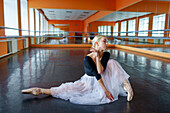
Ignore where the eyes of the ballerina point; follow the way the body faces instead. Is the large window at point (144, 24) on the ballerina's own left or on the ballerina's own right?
on the ballerina's own left

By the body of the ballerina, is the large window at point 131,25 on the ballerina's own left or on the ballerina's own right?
on the ballerina's own left
